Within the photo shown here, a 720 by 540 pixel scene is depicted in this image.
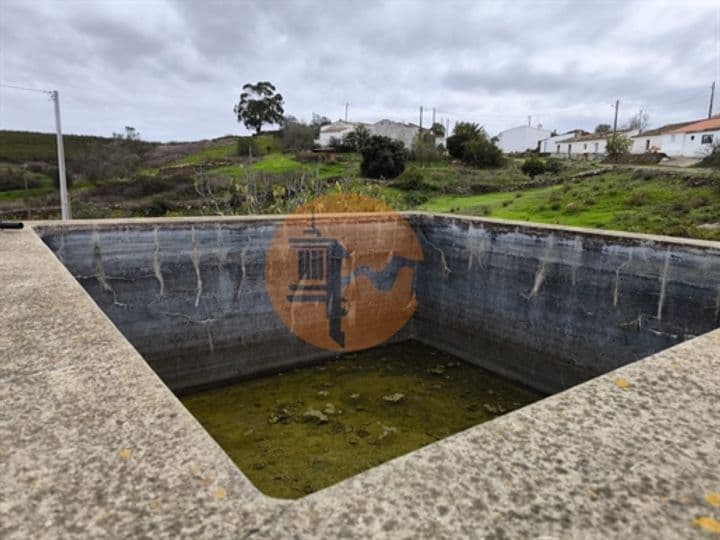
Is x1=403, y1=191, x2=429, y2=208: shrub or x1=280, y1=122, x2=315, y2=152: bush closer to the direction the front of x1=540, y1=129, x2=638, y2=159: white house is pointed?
the shrub

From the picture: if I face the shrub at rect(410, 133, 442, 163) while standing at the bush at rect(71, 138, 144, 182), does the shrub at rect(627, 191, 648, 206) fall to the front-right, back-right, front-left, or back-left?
front-right

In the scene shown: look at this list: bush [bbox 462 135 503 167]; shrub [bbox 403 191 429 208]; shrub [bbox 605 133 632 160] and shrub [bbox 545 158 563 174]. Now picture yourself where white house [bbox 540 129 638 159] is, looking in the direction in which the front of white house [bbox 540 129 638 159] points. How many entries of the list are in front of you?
4

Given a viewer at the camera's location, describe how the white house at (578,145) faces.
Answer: facing the viewer

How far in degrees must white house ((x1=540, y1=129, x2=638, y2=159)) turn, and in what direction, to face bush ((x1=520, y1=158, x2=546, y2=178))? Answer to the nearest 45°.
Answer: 0° — it already faces it

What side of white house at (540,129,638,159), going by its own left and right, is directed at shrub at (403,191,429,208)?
front

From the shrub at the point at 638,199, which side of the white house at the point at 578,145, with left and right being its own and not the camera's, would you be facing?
front

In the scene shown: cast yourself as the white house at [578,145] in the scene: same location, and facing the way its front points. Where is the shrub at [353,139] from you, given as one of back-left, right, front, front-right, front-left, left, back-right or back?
front-right

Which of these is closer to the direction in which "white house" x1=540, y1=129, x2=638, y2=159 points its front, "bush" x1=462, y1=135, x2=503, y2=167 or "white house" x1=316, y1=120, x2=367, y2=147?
the bush

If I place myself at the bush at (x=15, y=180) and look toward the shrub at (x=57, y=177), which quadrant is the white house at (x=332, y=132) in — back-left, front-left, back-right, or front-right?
front-left

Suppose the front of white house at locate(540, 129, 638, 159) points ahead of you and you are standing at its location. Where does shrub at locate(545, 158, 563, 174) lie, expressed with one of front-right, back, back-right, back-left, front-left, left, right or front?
front

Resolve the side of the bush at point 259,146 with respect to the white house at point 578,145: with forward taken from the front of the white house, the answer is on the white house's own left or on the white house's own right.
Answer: on the white house's own right

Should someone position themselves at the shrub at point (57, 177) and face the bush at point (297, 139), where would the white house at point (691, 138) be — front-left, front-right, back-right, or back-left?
front-right

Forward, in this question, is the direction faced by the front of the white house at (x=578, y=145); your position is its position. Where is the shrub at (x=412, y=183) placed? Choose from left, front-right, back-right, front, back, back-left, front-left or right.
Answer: front

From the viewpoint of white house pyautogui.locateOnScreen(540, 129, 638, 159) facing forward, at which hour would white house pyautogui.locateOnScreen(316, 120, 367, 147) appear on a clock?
white house pyautogui.locateOnScreen(316, 120, 367, 147) is roughly at 2 o'clock from white house pyautogui.locateOnScreen(540, 129, 638, 159).

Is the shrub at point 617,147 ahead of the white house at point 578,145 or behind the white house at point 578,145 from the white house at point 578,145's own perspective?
ahead

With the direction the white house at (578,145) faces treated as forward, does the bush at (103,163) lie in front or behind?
in front
